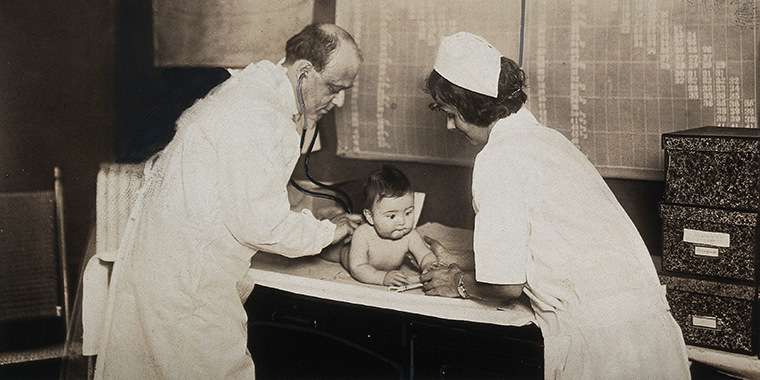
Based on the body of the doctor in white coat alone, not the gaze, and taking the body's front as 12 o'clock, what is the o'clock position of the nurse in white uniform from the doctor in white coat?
The nurse in white uniform is roughly at 1 o'clock from the doctor in white coat.

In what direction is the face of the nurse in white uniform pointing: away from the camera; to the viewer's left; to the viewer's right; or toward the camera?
to the viewer's left

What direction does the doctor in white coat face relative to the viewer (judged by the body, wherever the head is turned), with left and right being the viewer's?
facing to the right of the viewer

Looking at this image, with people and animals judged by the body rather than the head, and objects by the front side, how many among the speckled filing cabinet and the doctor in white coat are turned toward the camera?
1

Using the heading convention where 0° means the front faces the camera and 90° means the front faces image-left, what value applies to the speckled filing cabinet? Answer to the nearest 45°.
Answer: approximately 0°
